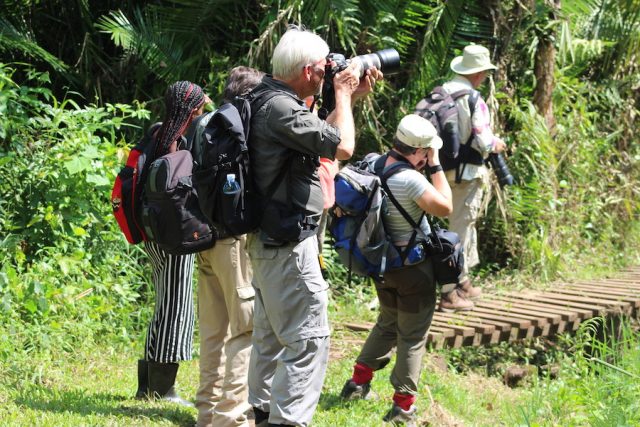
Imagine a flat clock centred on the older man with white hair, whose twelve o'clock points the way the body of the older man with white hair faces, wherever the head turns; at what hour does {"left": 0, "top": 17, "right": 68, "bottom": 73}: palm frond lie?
The palm frond is roughly at 8 o'clock from the older man with white hair.

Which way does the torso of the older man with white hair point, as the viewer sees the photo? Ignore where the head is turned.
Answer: to the viewer's right

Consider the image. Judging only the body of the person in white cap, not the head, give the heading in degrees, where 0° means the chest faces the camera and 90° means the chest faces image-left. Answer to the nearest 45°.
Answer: approximately 270°

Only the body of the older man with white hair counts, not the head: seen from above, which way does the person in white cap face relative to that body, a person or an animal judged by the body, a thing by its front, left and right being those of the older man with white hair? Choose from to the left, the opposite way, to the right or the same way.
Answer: the same way

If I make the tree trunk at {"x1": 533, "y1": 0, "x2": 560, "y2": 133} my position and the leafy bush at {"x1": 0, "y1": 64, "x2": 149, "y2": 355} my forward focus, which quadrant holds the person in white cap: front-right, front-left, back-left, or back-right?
front-left

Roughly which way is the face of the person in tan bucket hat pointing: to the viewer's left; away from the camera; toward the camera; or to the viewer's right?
to the viewer's right

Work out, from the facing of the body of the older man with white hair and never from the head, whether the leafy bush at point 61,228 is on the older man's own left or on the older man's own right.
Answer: on the older man's own left

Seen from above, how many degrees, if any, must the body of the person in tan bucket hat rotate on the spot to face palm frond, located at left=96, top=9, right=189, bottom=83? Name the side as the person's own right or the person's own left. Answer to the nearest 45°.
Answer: approximately 180°

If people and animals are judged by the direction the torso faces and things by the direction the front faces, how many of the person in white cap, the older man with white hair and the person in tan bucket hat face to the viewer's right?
3

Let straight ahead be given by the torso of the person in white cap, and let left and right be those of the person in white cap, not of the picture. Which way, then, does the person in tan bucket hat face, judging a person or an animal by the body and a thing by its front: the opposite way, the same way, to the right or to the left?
the same way

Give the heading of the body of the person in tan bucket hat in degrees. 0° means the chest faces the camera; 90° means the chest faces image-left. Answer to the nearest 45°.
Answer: approximately 270°

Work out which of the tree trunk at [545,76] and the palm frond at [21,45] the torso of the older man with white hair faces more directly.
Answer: the tree trunk

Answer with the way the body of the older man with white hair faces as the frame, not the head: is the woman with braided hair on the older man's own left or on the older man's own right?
on the older man's own left

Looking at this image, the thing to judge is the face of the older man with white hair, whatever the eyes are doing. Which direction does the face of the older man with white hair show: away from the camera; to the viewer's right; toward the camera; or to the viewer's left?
to the viewer's right
